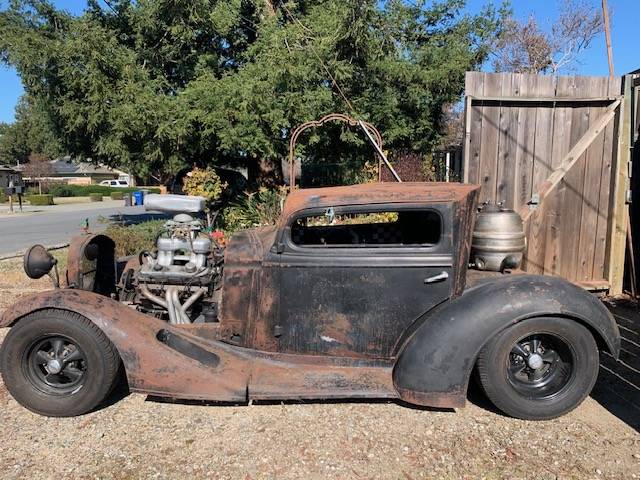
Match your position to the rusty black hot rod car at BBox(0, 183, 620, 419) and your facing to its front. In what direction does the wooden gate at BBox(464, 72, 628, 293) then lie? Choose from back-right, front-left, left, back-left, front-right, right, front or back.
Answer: back-right

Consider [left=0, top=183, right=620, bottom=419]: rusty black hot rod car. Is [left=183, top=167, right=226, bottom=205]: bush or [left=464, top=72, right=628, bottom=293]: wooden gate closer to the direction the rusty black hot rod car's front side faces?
the bush

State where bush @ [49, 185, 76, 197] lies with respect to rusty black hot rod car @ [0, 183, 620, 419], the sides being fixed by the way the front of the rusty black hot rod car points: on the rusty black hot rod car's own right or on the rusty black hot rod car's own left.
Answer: on the rusty black hot rod car's own right

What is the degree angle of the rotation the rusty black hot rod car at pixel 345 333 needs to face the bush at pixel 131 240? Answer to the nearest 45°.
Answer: approximately 45° to its right

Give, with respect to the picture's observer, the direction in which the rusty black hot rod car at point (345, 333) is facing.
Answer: facing to the left of the viewer

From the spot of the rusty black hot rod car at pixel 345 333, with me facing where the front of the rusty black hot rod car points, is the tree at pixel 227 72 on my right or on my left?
on my right

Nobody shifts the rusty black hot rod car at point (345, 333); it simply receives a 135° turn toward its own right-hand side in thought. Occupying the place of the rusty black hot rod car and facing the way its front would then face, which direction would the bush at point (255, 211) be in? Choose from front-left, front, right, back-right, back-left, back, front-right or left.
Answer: front-left
